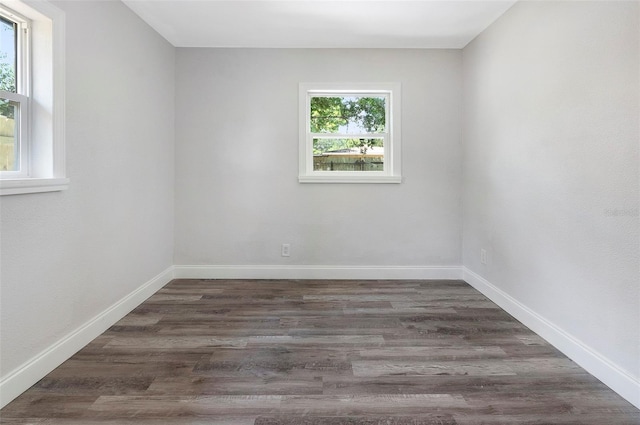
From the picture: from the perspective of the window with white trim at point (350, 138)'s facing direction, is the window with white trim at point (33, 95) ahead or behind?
ahead

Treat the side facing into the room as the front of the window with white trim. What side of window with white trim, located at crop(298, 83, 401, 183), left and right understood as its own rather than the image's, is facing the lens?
front

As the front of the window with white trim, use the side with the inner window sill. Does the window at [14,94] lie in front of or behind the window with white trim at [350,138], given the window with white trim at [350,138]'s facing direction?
in front
